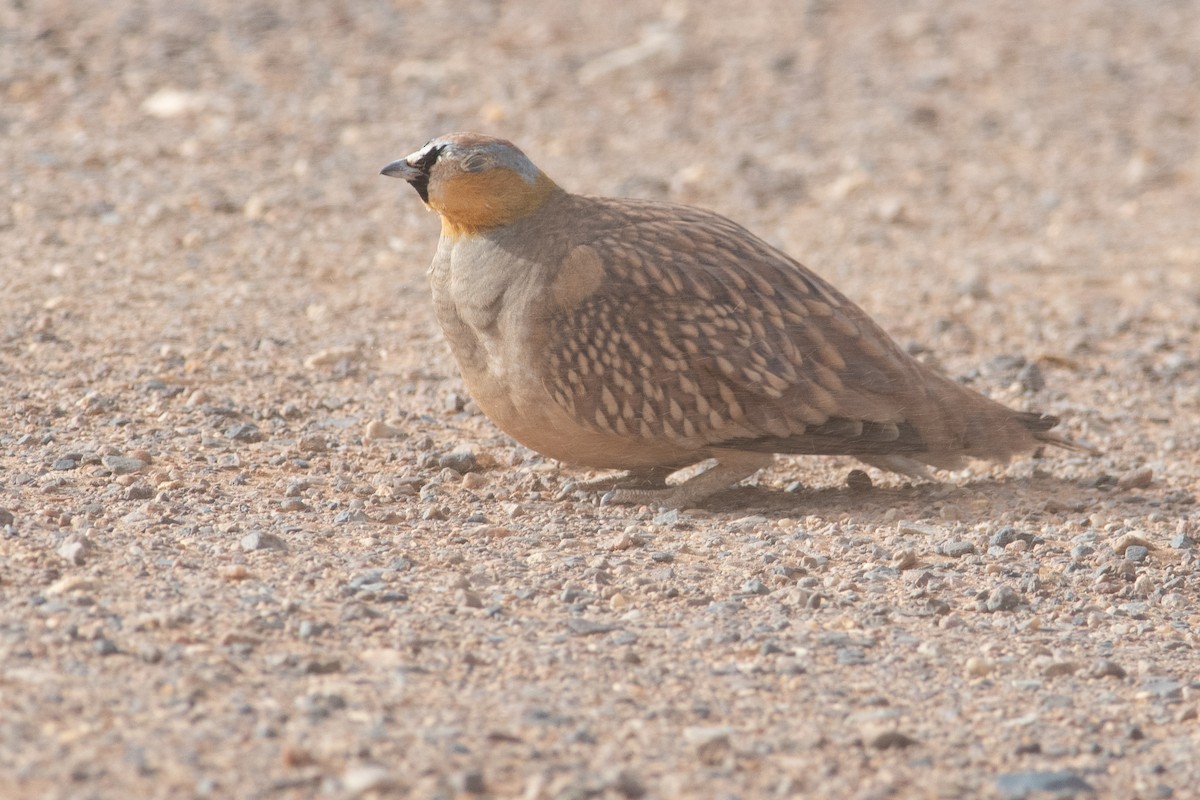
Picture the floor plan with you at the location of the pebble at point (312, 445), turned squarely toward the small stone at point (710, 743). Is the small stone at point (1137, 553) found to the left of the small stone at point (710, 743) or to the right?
left

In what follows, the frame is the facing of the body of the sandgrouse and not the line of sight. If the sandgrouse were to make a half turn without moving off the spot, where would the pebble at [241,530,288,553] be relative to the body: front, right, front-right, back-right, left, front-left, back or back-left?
back-right

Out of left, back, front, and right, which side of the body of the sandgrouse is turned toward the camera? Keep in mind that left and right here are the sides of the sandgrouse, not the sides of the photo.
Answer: left

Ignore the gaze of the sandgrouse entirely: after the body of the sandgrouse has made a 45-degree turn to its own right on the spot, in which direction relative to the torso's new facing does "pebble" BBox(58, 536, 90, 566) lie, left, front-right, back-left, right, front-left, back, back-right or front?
left

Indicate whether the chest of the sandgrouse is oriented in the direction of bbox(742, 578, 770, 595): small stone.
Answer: no

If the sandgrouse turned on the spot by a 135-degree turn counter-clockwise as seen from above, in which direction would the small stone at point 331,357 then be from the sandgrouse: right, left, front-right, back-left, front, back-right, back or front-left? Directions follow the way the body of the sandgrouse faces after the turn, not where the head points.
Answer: back

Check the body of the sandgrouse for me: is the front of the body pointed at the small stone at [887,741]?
no

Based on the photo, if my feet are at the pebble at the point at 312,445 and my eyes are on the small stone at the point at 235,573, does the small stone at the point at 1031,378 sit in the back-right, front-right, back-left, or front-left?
back-left

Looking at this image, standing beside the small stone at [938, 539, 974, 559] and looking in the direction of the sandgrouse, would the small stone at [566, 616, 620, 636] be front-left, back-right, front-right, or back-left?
front-left

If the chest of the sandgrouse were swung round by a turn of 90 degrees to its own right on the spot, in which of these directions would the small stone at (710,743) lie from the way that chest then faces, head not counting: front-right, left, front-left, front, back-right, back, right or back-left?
back

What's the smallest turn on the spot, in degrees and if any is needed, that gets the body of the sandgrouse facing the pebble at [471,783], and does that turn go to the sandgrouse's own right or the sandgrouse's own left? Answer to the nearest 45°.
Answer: approximately 90° to the sandgrouse's own left

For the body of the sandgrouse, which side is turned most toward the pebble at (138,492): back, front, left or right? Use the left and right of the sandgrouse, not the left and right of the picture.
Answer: front

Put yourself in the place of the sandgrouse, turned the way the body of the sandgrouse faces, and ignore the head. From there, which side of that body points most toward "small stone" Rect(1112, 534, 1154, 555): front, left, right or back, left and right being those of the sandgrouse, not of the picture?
back

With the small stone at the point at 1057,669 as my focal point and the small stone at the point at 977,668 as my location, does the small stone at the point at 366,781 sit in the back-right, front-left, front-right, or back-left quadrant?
back-right

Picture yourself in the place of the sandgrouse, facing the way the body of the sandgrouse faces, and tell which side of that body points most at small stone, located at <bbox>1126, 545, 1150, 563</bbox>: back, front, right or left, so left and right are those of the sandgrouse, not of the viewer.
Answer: back

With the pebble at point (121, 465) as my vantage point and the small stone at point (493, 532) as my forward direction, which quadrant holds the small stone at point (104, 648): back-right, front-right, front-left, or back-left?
front-right

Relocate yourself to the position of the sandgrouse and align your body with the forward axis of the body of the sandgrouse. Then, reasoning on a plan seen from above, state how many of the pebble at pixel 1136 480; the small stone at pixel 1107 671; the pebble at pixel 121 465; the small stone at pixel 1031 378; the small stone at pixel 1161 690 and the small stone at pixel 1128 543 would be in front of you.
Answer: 1
